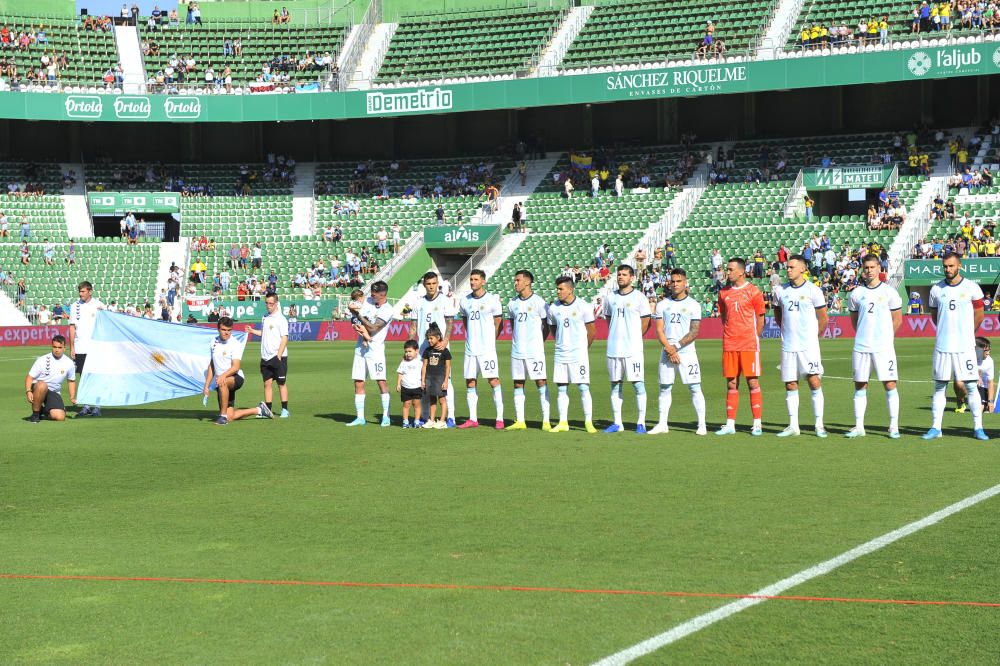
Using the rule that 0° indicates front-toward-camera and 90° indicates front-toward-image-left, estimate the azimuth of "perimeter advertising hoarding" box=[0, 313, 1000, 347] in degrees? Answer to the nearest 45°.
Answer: approximately 0°

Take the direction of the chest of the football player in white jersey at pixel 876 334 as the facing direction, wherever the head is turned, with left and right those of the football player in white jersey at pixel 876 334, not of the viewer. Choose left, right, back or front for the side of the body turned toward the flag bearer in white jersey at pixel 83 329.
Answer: right

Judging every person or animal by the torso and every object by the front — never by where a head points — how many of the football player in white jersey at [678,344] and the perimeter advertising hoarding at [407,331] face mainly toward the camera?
2

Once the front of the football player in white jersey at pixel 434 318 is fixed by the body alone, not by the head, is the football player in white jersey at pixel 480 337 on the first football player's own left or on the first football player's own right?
on the first football player's own left

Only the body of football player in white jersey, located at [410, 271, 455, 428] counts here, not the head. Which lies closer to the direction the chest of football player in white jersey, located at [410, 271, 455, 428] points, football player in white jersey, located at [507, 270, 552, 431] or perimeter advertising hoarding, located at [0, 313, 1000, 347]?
the football player in white jersey

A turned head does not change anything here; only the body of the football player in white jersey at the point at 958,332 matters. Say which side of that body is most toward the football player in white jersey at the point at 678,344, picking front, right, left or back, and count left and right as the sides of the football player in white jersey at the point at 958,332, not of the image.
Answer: right

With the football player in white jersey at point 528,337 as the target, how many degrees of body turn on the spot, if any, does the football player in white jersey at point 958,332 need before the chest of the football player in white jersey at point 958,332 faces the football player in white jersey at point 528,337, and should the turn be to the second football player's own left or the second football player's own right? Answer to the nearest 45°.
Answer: approximately 90° to the second football player's own right
